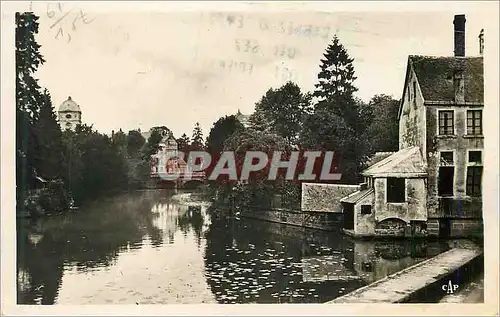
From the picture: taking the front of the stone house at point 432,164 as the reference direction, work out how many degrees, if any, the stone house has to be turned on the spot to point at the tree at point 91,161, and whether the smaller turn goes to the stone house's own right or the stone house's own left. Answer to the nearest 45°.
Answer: approximately 90° to the stone house's own right

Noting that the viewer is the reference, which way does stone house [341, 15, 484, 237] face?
facing the viewer

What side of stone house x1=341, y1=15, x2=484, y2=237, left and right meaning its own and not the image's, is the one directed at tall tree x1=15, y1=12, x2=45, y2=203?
right

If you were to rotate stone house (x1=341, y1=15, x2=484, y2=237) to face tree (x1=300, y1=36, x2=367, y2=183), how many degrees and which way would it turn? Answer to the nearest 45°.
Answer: approximately 90° to its right

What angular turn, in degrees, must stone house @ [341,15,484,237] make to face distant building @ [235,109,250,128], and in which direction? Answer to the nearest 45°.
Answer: approximately 90° to its right
